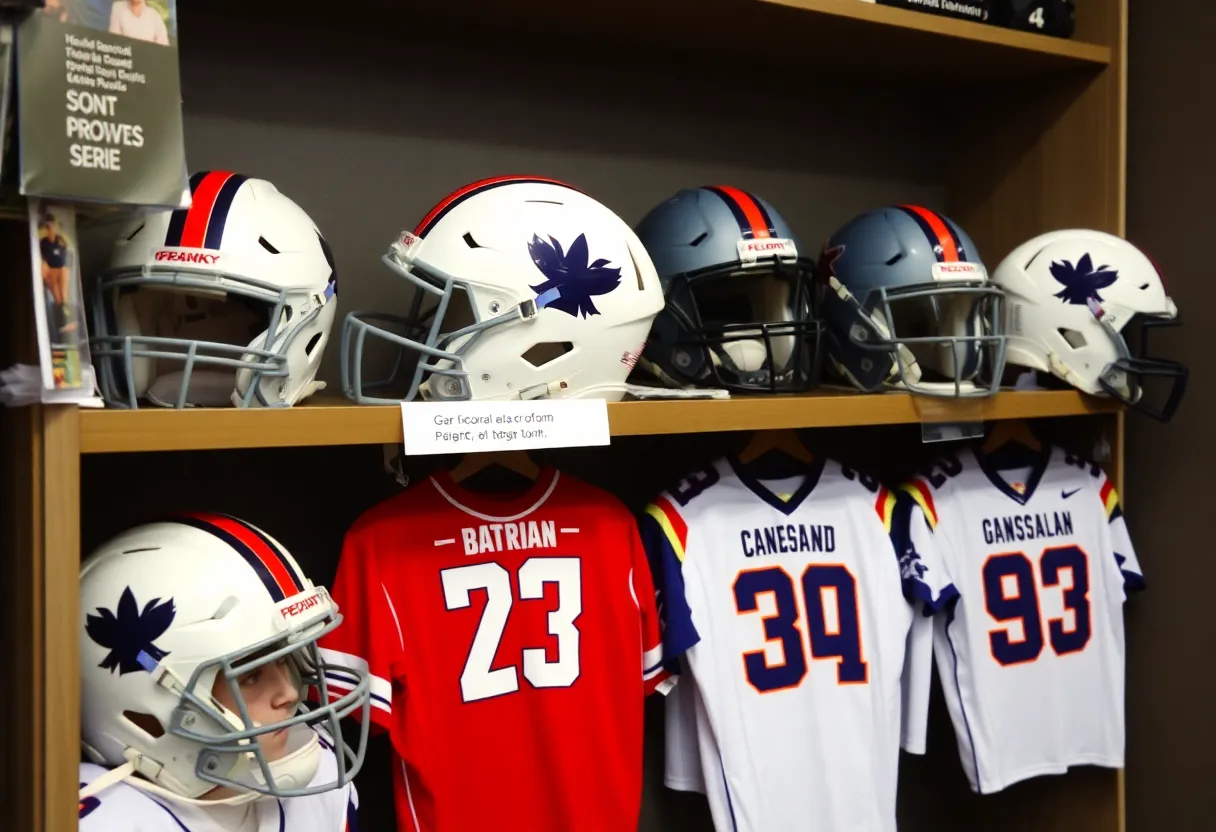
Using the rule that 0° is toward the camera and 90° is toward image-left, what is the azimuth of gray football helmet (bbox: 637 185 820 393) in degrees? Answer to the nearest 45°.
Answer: approximately 315°

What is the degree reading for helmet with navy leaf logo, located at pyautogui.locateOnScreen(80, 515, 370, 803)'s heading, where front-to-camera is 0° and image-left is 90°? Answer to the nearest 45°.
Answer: approximately 315°

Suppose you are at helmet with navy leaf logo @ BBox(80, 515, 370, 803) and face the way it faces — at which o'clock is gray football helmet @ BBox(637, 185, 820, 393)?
The gray football helmet is roughly at 10 o'clock from the helmet with navy leaf logo.

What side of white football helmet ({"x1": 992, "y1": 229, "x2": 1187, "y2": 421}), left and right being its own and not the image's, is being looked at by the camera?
right

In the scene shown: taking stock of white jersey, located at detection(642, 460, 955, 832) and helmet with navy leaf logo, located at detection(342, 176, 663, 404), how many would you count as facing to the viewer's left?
1

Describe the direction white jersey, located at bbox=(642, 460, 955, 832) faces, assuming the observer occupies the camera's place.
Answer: facing the viewer

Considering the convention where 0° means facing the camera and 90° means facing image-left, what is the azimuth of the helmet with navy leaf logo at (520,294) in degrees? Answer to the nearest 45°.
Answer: approximately 90°

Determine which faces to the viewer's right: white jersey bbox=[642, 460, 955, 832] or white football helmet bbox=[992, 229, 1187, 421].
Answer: the white football helmet

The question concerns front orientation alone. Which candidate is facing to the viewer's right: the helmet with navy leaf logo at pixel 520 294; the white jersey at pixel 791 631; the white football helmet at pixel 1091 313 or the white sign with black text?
the white football helmet

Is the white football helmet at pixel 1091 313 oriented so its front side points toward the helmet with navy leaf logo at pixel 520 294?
no

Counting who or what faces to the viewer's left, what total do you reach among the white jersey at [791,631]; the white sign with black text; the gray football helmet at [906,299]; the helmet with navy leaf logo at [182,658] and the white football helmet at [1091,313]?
0

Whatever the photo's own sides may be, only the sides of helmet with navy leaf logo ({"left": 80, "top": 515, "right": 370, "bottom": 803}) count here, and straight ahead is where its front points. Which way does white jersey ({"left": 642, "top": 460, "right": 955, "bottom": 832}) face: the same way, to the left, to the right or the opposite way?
to the right

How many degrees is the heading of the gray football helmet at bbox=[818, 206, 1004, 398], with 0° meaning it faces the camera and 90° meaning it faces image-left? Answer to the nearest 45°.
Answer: approximately 315°

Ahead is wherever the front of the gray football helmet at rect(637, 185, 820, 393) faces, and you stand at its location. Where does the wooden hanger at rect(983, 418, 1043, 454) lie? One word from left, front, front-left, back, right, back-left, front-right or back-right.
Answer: left

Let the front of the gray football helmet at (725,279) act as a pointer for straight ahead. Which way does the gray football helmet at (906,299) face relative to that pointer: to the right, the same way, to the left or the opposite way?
the same way

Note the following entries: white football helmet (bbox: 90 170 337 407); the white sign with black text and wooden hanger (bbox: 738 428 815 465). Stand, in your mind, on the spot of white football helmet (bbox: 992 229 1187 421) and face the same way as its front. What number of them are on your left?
0

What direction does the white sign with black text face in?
toward the camera

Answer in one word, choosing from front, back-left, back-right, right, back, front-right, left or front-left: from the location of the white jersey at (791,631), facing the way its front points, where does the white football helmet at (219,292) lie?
front-right

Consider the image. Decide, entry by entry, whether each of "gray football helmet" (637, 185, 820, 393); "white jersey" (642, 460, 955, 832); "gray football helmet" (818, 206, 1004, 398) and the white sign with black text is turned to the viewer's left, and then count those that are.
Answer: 0

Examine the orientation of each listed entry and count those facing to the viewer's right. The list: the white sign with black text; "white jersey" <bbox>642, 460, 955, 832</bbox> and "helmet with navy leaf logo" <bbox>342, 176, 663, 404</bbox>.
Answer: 0
